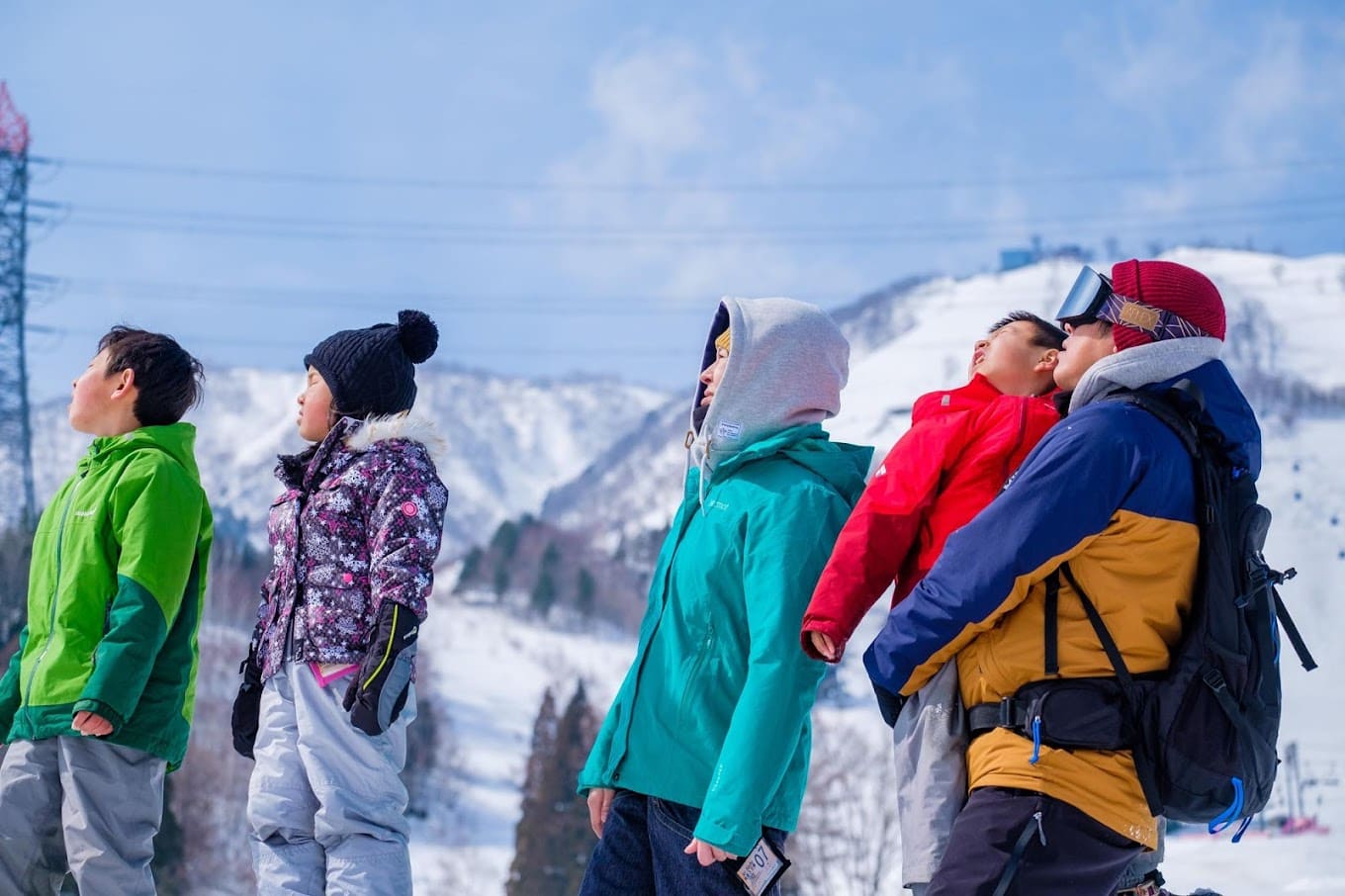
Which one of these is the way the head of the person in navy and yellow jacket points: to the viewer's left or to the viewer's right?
to the viewer's left

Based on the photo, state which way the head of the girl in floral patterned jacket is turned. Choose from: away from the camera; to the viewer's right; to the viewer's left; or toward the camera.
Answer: to the viewer's left

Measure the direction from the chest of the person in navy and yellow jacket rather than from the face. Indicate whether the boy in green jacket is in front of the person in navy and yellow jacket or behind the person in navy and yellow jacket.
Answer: in front

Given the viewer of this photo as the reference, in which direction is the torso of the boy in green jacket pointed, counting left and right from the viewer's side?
facing the viewer and to the left of the viewer

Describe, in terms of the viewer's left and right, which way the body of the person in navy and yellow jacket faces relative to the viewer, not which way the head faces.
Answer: facing to the left of the viewer

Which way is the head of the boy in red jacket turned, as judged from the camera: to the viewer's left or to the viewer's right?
to the viewer's left

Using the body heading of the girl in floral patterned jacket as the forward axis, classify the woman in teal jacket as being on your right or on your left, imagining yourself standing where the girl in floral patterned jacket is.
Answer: on your left

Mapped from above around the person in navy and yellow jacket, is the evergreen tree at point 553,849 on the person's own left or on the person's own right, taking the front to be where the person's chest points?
on the person's own right

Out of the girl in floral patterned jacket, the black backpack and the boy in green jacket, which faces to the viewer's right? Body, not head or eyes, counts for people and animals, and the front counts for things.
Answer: the black backpack

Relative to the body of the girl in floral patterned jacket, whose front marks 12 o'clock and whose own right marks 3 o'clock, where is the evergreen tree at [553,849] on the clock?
The evergreen tree is roughly at 5 o'clock from the girl in floral patterned jacket.

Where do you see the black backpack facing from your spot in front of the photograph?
facing to the right of the viewer
